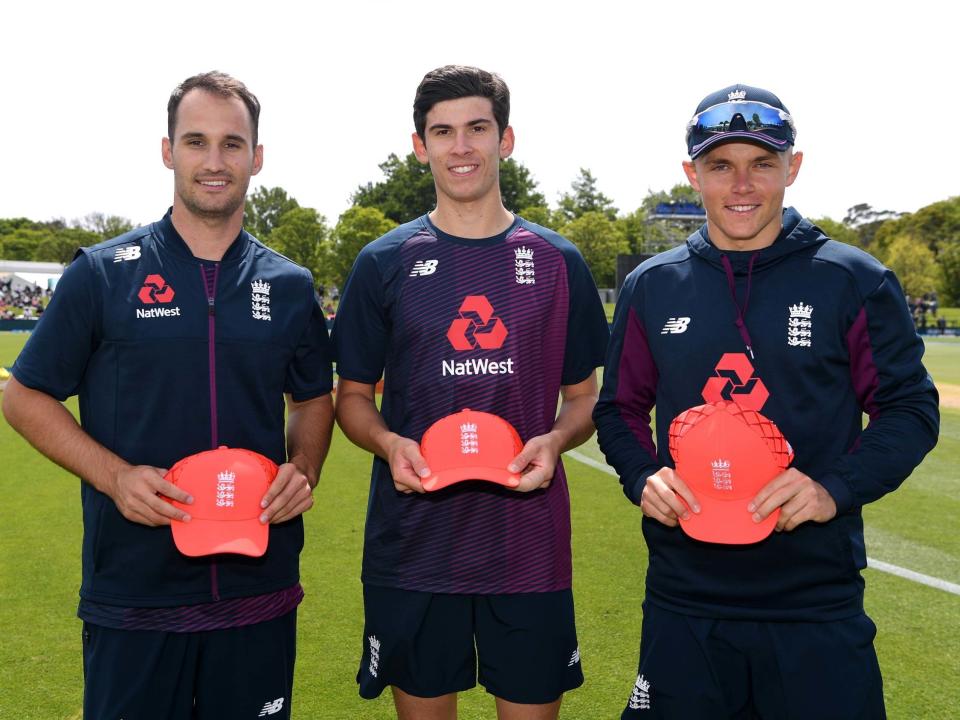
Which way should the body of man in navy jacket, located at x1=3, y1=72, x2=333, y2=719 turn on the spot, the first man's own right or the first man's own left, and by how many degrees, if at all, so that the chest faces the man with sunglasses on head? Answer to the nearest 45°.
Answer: approximately 45° to the first man's own left

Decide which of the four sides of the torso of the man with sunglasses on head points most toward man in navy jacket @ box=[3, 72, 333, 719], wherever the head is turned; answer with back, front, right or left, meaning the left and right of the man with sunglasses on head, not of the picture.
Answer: right

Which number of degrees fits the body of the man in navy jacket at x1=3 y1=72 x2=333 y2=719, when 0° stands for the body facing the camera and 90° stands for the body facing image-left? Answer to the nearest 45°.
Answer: approximately 0°

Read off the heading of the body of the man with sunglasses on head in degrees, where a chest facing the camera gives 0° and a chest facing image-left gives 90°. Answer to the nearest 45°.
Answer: approximately 0°

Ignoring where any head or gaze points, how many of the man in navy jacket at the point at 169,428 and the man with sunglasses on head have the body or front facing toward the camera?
2
